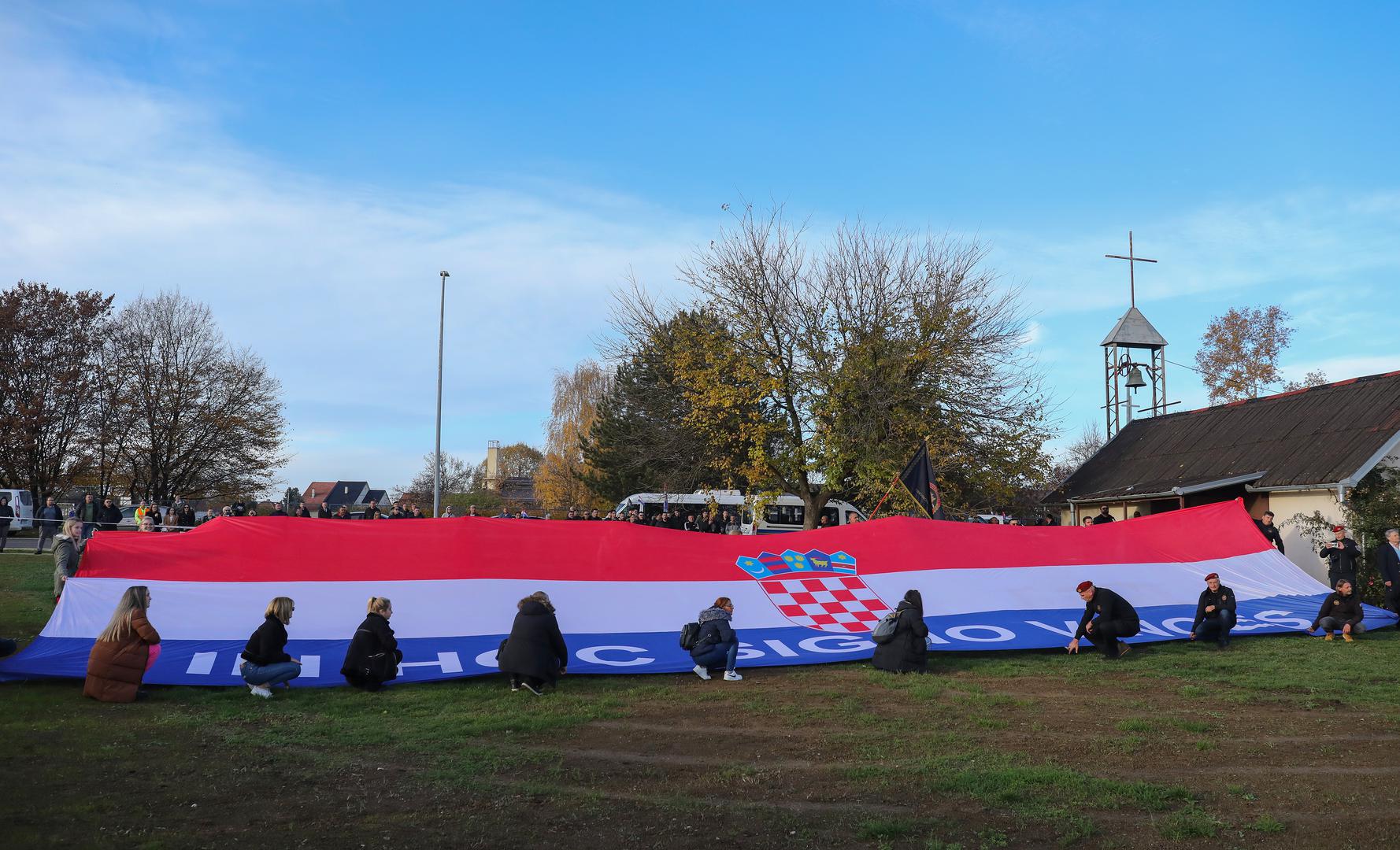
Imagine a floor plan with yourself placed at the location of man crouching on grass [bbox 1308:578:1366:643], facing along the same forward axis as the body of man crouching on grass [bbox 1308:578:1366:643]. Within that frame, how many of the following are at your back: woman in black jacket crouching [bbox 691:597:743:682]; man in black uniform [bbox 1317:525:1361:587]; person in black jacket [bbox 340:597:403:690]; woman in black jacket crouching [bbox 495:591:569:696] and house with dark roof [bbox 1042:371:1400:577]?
2

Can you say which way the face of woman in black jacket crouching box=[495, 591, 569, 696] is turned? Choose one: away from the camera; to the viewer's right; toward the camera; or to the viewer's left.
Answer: away from the camera

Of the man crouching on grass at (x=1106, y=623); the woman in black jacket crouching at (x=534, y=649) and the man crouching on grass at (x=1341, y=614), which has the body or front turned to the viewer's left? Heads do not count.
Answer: the man crouching on grass at (x=1106, y=623)

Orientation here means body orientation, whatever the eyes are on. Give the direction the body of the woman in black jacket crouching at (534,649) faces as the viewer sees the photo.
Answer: away from the camera

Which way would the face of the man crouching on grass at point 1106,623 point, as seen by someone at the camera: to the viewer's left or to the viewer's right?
to the viewer's left

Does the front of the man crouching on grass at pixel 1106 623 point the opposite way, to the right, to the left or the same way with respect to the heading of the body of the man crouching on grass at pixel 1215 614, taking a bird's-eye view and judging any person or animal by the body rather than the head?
to the right

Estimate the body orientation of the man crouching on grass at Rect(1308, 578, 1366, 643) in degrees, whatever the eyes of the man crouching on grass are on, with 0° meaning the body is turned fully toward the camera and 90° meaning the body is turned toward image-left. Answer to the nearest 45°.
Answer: approximately 0°

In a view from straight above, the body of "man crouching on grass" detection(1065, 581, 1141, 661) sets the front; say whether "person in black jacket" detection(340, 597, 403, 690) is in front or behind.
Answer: in front

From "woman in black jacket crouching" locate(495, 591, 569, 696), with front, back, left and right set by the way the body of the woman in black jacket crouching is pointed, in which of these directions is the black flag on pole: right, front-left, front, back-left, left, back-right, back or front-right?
front-right
